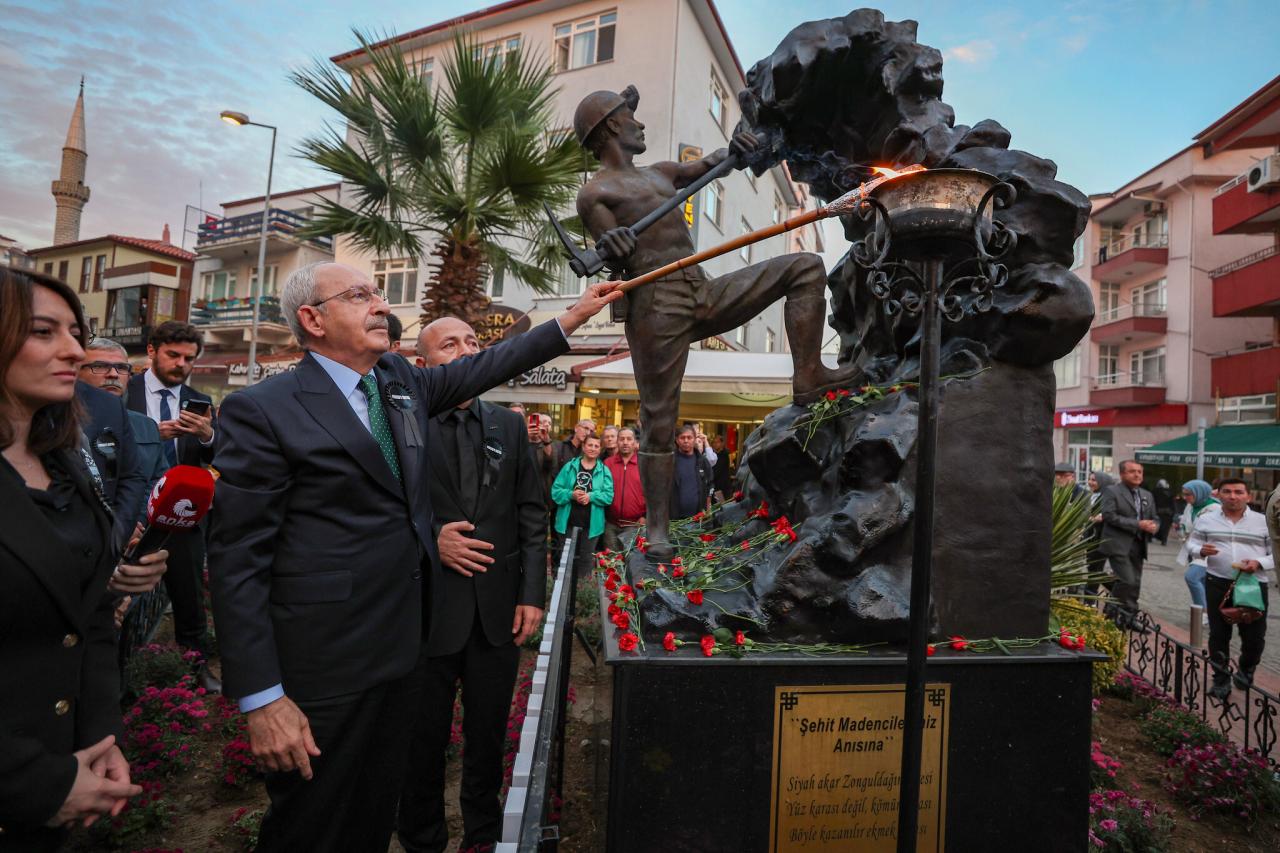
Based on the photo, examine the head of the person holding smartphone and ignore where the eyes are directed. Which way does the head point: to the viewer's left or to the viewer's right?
to the viewer's right

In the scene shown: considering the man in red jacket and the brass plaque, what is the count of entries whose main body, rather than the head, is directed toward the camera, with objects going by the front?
2

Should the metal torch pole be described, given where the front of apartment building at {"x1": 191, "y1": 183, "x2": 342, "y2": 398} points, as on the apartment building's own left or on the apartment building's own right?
on the apartment building's own left

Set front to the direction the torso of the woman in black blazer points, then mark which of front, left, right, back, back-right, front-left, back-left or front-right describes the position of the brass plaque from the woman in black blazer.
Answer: front-left

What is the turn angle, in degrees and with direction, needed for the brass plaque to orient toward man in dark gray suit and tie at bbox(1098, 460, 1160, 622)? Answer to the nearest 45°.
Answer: approximately 135° to its left

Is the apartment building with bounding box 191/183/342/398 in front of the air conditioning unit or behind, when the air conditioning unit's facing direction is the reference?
in front

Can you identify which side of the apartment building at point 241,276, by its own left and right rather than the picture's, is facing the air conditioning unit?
left

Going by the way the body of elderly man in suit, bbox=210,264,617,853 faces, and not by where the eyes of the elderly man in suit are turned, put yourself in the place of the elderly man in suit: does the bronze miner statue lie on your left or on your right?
on your left

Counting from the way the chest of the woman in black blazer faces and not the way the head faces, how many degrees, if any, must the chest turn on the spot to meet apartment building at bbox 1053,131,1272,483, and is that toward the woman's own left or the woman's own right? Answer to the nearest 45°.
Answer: approximately 45° to the woman's own left

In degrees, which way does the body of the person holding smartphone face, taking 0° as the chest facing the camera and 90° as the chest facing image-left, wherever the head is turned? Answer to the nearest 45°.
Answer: approximately 315°

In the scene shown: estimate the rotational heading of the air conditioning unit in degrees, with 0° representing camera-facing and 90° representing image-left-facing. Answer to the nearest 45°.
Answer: approximately 45°
